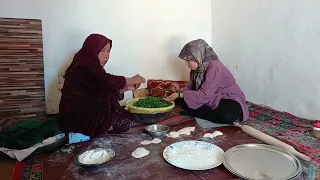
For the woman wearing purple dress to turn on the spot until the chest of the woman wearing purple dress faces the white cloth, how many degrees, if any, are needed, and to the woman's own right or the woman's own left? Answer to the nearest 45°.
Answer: approximately 45° to the woman's own left

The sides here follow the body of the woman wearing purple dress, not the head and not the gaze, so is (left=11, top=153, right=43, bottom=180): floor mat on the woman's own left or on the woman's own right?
on the woman's own left

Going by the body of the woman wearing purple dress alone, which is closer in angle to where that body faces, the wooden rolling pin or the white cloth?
the white cloth

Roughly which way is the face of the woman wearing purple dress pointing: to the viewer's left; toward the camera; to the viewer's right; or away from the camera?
to the viewer's left

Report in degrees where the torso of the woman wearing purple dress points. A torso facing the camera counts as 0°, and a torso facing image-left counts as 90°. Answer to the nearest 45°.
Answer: approximately 90°

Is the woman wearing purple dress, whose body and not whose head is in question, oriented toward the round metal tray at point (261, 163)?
no
